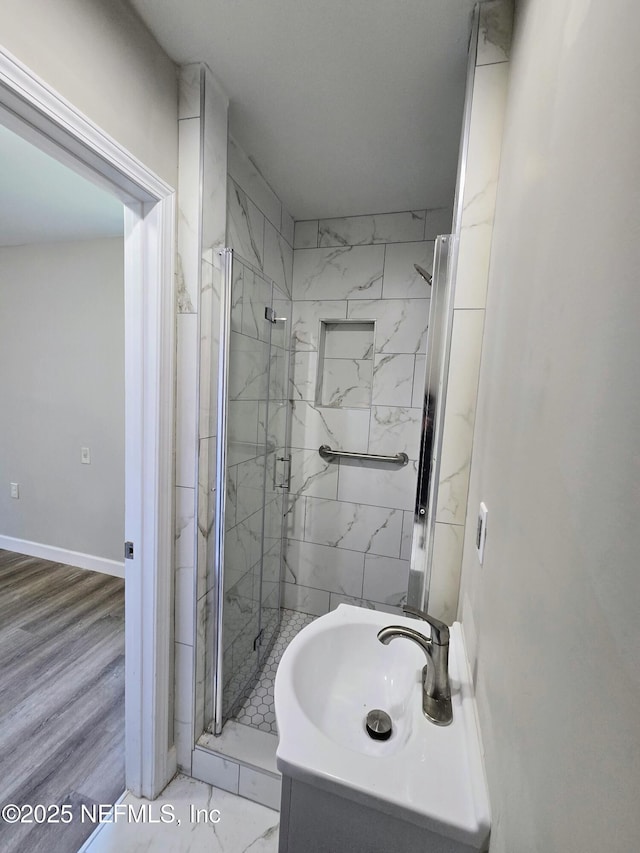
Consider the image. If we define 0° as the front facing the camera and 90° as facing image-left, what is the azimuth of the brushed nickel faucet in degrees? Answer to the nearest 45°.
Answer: approximately 90°

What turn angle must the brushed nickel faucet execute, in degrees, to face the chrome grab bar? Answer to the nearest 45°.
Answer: approximately 90° to its right

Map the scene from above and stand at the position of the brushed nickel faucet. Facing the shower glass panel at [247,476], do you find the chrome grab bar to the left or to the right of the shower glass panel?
right

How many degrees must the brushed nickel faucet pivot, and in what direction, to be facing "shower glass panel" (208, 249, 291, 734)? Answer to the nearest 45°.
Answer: approximately 45° to its right

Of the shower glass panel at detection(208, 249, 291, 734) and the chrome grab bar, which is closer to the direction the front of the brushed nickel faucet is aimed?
the shower glass panel
